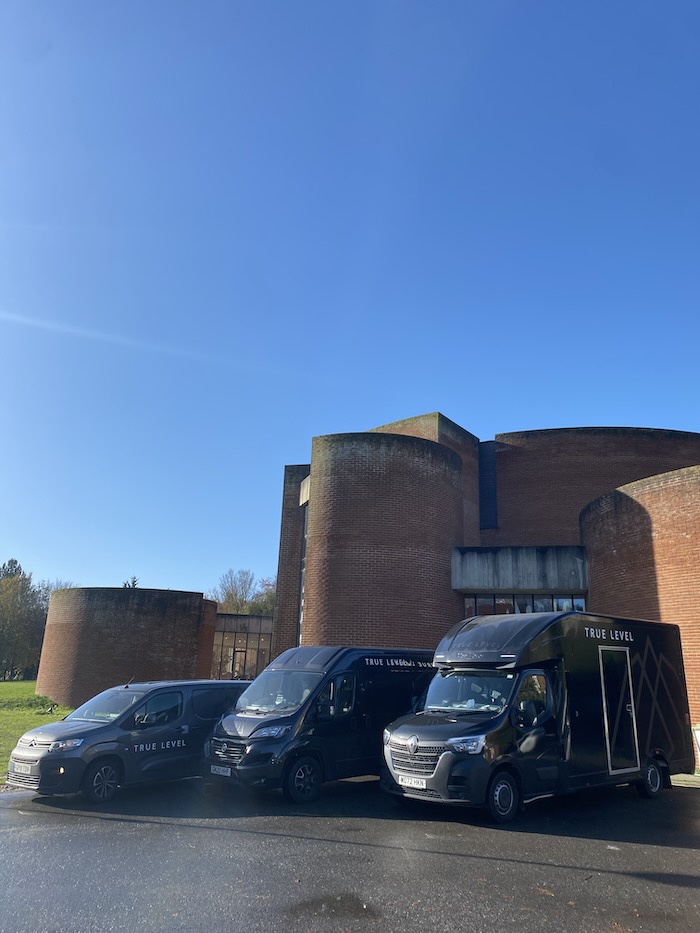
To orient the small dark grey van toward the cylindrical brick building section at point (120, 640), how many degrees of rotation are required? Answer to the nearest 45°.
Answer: approximately 135° to its right

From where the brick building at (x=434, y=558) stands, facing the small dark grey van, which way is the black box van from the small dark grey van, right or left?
left

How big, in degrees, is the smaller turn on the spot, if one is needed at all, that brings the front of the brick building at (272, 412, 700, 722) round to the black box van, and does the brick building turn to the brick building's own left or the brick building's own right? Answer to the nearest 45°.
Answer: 0° — it already faces it

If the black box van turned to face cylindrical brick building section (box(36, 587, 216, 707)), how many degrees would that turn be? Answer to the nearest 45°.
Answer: approximately 90° to its right

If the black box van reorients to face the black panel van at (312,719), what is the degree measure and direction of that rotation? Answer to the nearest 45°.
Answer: approximately 45° to its right

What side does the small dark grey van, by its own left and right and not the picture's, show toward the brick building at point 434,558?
back

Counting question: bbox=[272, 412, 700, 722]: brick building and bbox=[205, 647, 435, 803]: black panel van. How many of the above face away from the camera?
0

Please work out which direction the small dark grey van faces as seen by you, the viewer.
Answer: facing the viewer and to the left of the viewer

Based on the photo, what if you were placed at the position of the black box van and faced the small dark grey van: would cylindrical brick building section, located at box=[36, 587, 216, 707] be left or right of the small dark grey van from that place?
right

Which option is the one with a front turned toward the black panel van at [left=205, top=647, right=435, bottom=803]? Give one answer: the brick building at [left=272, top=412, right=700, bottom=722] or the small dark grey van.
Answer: the brick building

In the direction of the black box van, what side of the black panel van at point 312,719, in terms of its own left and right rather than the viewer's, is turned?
left

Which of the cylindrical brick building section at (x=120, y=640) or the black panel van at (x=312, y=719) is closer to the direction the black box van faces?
the black panel van

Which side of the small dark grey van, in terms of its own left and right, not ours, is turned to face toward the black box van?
left

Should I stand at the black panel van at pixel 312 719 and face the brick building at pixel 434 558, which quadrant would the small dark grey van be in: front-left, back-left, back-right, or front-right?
back-left
